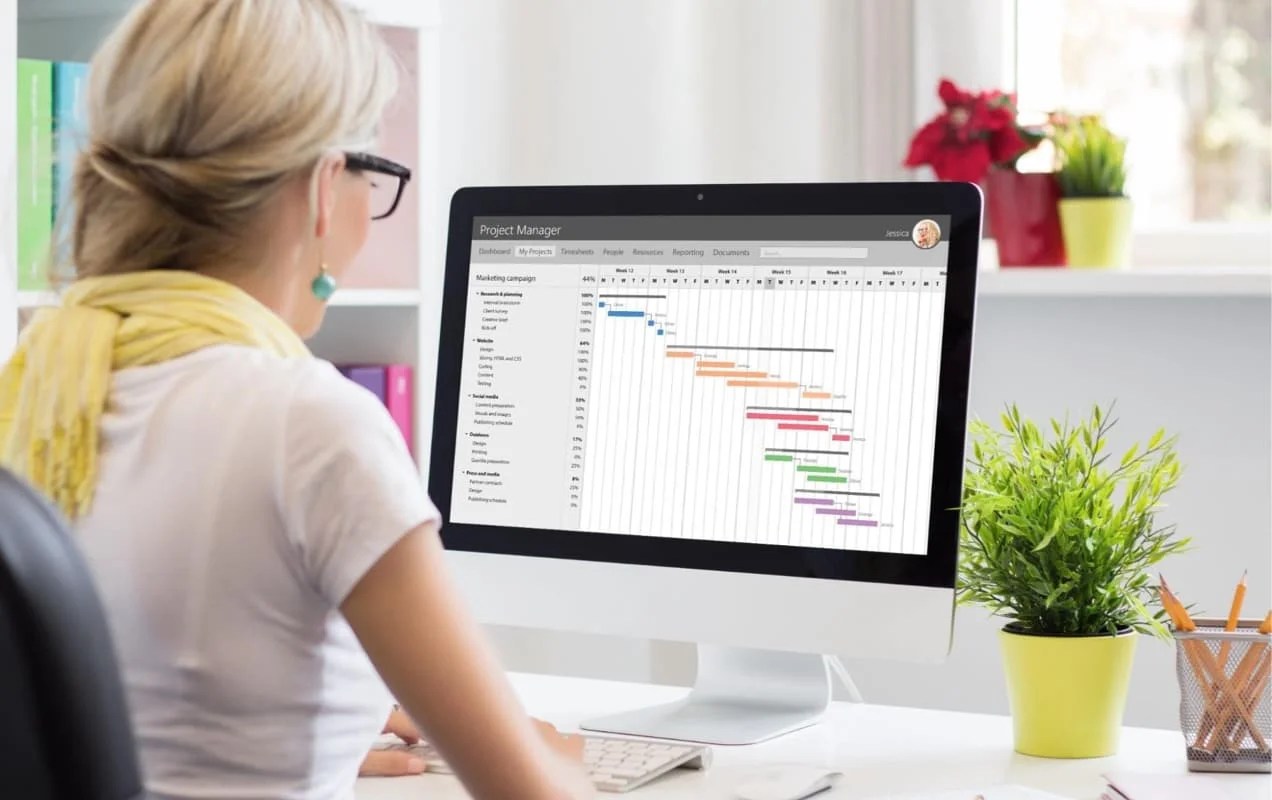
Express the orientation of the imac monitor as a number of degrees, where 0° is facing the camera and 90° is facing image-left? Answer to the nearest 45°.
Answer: approximately 45°

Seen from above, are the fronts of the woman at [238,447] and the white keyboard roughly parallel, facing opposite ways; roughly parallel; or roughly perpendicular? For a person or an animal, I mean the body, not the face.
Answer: roughly parallel, facing opposite ways

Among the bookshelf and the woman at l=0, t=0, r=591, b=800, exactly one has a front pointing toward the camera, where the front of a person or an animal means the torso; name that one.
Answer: the bookshelf

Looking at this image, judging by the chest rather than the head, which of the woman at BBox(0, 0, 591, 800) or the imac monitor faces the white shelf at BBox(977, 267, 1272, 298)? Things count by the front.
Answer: the woman

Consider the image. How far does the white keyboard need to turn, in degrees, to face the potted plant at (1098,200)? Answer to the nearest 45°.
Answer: approximately 180°

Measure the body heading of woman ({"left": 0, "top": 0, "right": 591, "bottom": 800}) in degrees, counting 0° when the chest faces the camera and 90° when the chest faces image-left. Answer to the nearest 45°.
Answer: approximately 225°

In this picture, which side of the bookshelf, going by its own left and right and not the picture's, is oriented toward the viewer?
front

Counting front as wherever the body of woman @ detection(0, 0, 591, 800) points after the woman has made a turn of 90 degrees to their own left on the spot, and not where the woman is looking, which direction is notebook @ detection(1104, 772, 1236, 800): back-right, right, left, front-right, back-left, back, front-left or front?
back-right

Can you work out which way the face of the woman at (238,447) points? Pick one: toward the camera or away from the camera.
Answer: away from the camera

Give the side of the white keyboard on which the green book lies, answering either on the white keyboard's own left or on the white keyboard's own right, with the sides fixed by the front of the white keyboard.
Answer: on the white keyboard's own right

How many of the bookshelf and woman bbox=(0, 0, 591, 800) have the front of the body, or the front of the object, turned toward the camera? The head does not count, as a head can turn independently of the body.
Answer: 1

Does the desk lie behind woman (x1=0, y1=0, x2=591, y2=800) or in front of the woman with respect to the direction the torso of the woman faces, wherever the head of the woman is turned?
in front

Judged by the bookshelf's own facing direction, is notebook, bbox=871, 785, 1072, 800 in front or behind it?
in front
